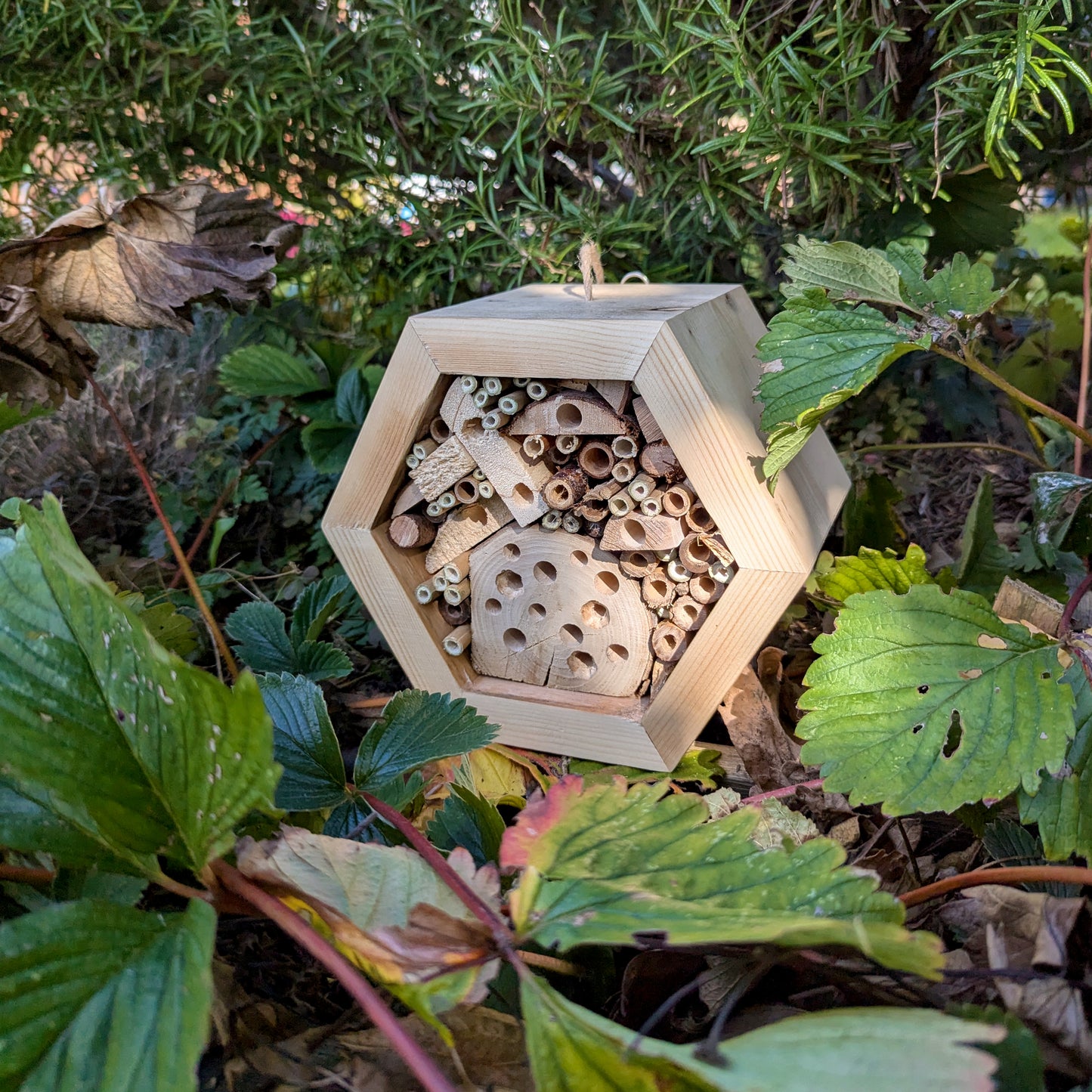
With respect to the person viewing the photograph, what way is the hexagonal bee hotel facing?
facing the viewer and to the left of the viewer
